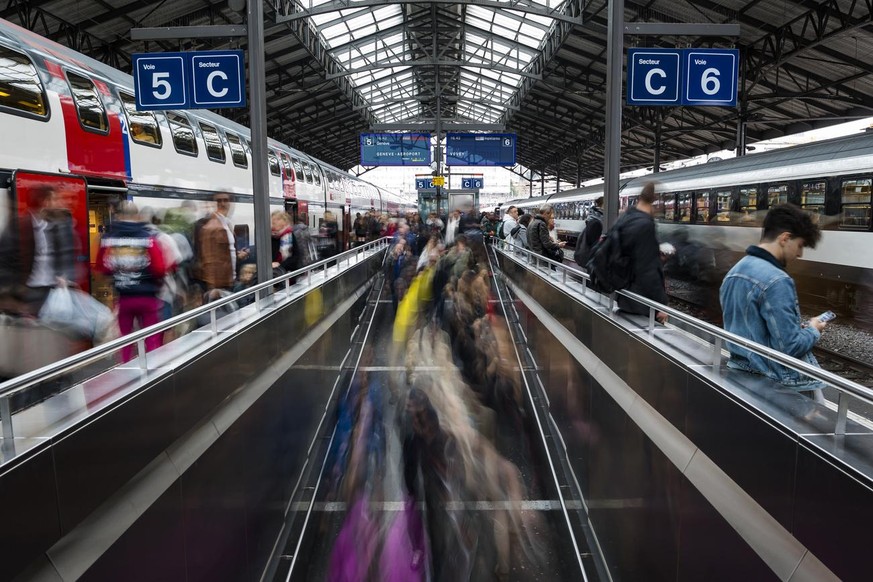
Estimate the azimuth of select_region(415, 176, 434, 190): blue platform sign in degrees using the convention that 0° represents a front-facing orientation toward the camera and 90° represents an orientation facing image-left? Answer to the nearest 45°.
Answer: approximately 0°

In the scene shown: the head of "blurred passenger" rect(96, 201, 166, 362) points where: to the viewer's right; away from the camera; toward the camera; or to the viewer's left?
away from the camera

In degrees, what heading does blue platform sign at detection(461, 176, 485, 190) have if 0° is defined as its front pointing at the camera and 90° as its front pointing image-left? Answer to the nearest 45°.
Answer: approximately 0°

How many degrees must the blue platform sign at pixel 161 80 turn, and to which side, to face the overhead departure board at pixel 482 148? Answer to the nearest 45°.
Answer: approximately 135° to its left

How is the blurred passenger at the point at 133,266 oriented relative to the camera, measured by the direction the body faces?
away from the camera

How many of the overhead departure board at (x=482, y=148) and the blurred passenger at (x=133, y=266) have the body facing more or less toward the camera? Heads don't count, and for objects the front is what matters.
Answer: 1

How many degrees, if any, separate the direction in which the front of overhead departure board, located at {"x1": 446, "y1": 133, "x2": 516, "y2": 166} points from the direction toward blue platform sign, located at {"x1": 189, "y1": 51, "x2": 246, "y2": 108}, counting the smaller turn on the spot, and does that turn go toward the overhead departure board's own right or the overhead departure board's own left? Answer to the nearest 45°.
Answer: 0° — it already faces it

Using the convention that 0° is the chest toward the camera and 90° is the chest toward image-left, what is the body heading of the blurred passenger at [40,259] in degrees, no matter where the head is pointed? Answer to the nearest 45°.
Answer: approximately 315°

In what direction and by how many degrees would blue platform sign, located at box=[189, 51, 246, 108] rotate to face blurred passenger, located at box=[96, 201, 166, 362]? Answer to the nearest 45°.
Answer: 0° — it already faces them
